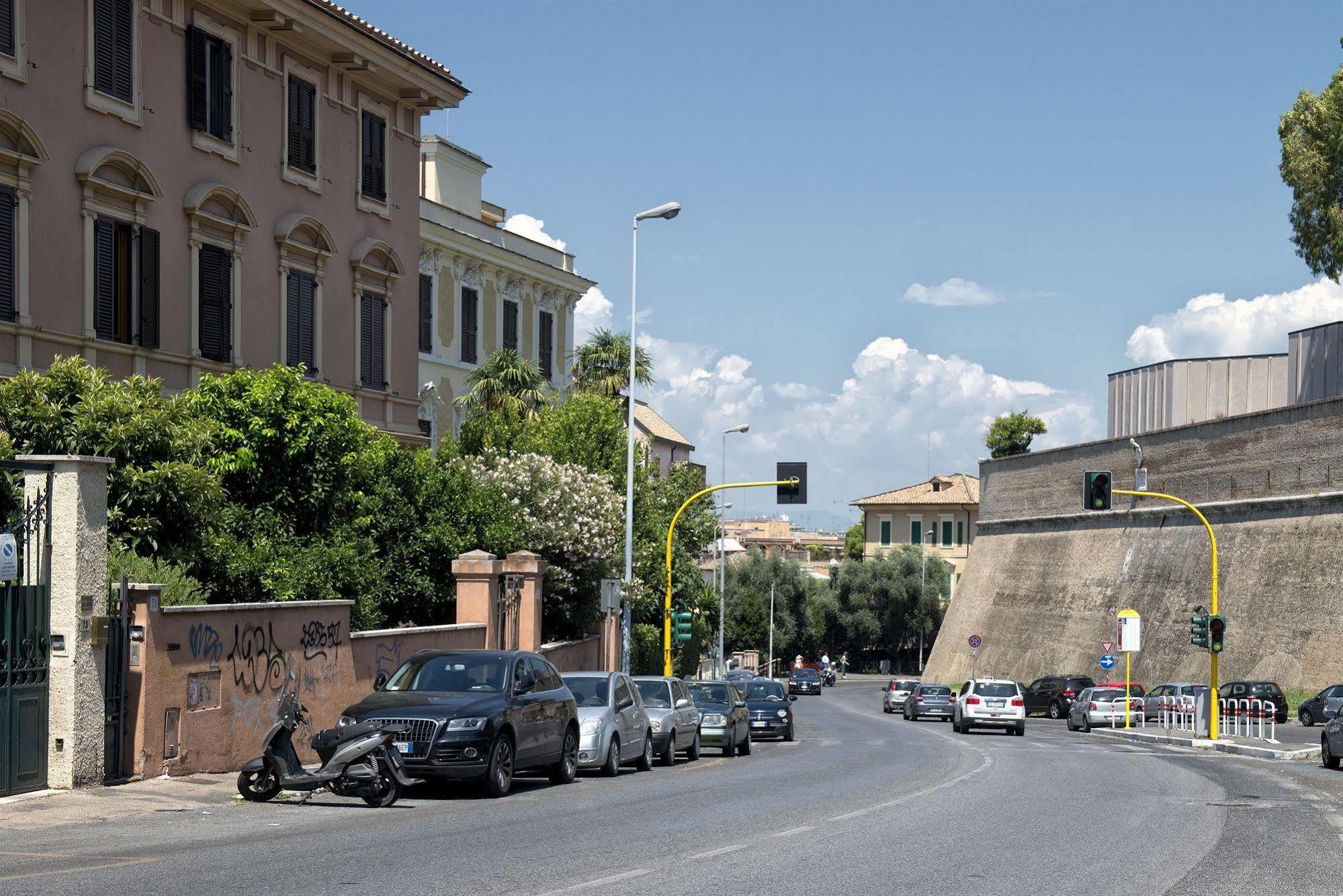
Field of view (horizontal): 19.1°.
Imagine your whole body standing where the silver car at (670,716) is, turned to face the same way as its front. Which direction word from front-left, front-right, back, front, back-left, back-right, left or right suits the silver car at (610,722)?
front-left

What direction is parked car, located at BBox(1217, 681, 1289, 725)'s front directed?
to the viewer's left

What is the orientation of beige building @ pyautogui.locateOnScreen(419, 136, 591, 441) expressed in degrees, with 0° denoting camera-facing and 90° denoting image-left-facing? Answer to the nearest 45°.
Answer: approximately 315°

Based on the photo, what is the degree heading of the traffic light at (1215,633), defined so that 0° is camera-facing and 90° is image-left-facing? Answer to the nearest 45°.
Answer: approximately 0°

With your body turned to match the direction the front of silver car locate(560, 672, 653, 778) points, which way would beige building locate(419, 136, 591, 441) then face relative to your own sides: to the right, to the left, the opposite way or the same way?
to the left

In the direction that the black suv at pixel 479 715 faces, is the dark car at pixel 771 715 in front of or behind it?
behind

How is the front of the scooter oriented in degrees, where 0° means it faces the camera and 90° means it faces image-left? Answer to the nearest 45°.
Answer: approximately 90°
